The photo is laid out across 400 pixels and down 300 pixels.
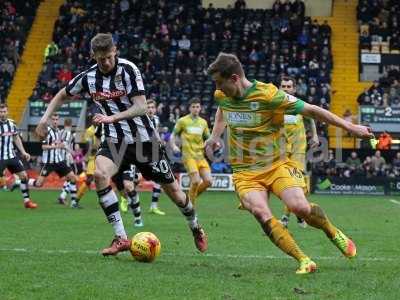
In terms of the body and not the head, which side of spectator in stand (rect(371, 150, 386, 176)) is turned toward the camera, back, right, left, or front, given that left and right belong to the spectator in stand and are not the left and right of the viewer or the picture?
front

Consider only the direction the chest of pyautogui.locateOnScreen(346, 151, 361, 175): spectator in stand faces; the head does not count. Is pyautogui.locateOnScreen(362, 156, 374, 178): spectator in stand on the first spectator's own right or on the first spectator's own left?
on the first spectator's own left

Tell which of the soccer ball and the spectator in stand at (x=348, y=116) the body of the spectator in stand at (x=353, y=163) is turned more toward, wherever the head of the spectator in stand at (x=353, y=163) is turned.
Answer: the soccer ball

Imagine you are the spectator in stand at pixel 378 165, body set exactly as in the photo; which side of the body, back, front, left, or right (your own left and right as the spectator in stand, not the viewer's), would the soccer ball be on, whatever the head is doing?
front

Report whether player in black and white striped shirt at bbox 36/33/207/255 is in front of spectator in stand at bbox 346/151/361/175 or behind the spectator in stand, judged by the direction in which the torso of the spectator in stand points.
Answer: in front

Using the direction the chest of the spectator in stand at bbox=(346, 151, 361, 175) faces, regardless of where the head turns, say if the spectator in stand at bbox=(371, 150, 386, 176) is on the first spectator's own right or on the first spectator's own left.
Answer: on the first spectator's own left

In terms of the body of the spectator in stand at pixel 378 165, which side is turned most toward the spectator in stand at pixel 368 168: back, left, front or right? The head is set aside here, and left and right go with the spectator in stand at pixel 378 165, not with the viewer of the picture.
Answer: right

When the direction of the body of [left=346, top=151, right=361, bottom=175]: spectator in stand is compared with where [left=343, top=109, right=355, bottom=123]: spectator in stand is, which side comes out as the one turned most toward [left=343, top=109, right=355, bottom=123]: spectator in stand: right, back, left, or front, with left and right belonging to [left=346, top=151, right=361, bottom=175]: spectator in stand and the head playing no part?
back

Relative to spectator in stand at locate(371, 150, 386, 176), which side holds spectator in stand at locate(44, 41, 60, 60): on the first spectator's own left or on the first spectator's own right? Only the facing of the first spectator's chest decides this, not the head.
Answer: on the first spectator's own right

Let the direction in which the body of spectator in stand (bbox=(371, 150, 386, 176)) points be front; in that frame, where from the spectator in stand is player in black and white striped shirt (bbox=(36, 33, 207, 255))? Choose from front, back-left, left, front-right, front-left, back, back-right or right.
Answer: front

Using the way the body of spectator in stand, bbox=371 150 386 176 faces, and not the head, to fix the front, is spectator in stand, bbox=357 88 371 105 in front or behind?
behind
